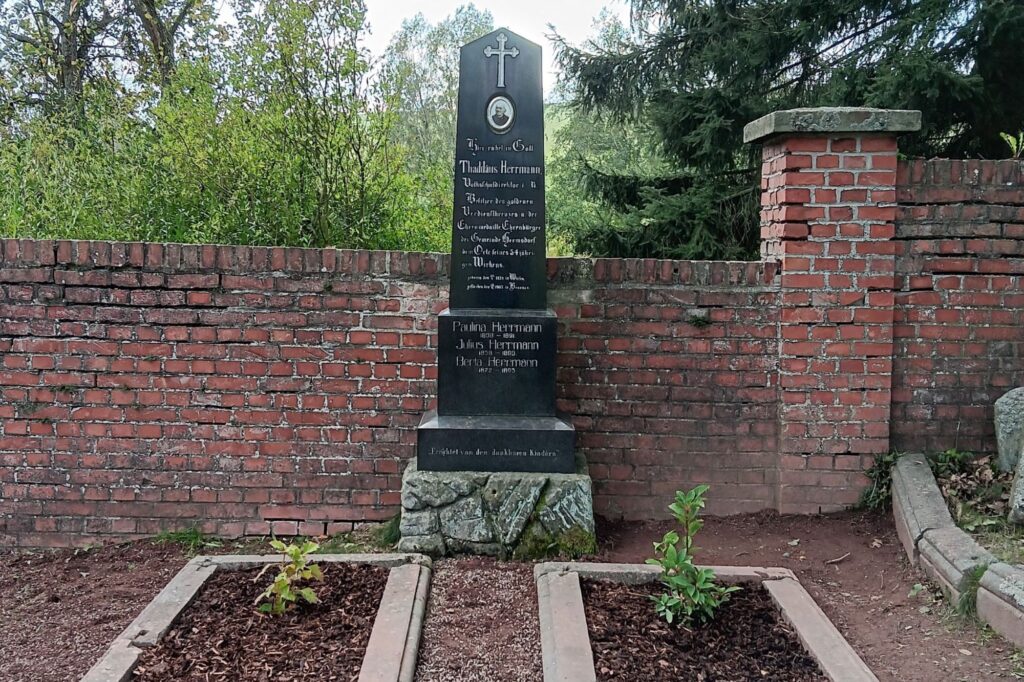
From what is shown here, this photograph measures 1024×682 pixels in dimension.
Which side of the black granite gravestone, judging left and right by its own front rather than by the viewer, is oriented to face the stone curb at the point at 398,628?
front

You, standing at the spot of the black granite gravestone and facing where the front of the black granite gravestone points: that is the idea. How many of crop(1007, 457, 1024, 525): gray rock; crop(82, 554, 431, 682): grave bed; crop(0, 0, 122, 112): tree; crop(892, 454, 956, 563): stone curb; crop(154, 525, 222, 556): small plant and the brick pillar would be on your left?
3

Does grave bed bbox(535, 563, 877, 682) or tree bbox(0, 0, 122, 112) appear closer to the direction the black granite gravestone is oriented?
the grave bed

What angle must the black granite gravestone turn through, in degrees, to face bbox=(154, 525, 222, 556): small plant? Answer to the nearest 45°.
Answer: approximately 90° to its right

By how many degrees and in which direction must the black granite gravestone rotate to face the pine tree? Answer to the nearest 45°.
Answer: approximately 135° to its left

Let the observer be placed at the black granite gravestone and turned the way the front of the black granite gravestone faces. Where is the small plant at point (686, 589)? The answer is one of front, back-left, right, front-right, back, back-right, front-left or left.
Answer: front-left

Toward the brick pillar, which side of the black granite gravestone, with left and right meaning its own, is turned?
left

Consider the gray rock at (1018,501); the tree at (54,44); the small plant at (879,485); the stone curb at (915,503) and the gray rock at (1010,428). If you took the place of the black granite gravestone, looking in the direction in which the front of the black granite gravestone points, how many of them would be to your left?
4

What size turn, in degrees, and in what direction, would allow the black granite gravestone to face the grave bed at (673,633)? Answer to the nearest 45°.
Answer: approximately 45° to its left

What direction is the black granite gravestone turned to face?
toward the camera

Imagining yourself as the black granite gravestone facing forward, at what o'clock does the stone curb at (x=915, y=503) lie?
The stone curb is roughly at 9 o'clock from the black granite gravestone.

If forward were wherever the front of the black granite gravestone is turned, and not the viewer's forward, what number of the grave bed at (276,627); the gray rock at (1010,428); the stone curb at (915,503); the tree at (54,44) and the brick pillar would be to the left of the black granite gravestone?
3

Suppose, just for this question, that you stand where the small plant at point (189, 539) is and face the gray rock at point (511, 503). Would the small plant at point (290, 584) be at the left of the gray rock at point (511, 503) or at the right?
right

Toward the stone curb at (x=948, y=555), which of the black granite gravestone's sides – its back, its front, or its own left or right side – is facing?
left
